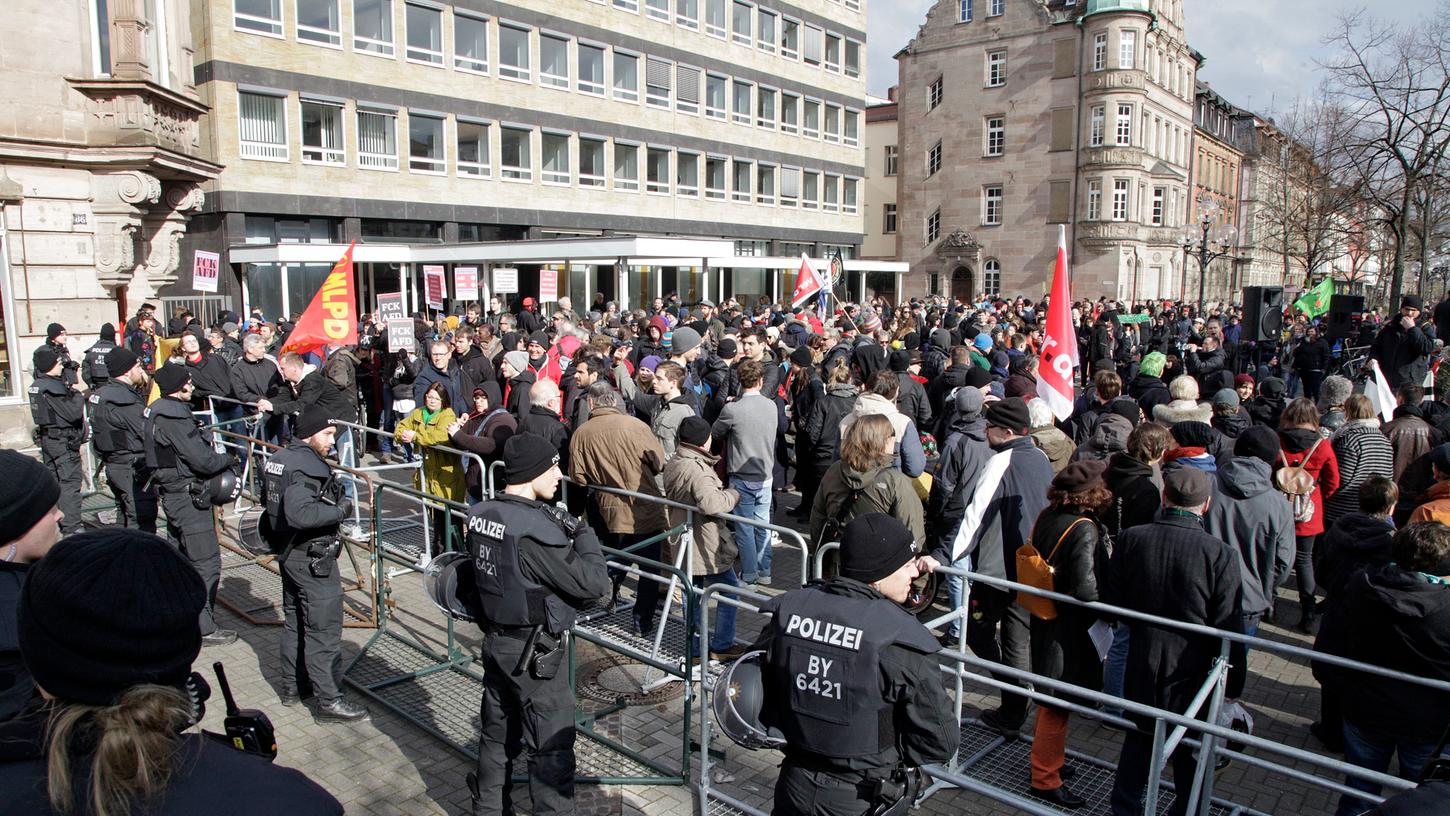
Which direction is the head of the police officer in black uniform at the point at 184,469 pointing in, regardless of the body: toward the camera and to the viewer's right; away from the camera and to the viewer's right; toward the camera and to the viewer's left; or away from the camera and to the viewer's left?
away from the camera and to the viewer's right

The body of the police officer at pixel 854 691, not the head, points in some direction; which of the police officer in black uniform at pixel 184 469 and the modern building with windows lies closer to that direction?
the modern building with windows

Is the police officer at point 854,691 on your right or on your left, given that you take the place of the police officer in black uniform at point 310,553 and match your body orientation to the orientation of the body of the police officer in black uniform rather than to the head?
on your right

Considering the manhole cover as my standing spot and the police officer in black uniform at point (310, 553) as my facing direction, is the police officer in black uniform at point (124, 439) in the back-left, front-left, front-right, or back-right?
front-right

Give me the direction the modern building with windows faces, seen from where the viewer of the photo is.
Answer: facing the viewer and to the right of the viewer

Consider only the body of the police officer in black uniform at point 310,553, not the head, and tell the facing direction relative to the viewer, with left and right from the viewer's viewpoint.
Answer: facing to the right of the viewer

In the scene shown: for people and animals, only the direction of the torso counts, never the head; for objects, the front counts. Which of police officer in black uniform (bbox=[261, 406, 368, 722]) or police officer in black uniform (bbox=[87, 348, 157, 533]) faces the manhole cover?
police officer in black uniform (bbox=[261, 406, 368, 722])

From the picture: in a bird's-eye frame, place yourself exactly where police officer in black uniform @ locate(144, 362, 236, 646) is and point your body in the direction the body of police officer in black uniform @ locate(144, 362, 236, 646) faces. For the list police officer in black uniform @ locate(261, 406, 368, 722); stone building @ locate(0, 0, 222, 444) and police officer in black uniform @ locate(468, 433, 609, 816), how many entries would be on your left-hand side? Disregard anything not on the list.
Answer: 1

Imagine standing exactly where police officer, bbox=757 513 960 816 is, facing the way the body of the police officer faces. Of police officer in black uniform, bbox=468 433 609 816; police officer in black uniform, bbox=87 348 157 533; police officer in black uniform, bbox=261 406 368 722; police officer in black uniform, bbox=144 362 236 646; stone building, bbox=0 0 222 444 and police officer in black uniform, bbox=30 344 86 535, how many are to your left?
6

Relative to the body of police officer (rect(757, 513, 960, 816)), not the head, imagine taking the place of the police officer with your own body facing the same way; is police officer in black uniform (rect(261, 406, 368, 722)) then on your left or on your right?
on your left

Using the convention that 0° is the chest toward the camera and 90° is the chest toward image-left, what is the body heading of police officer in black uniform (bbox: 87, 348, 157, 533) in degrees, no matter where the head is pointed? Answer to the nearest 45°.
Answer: approximately 225°

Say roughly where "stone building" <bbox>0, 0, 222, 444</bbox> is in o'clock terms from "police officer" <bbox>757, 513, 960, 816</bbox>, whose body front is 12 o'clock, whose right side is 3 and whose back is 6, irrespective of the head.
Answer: The stone building is roughly at 9 o'clock from the police officer.
